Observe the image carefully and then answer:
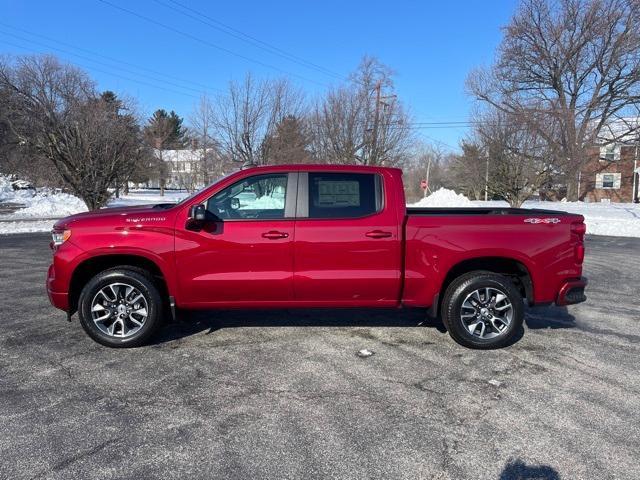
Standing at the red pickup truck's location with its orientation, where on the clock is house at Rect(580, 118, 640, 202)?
The house is roughly at 4 o'clock from the red pickup truck.

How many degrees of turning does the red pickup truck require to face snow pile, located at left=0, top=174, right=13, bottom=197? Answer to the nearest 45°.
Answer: approximately 45° to its right

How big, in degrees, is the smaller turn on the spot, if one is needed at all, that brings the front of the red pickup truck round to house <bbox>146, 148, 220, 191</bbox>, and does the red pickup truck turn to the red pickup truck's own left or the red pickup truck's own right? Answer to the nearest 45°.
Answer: approximately 90° to the red pickup truck's own right

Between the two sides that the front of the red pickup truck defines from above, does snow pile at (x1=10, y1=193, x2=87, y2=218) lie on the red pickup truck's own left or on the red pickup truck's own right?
on the red pickup truck's own right

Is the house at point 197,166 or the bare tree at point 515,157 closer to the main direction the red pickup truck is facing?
the house

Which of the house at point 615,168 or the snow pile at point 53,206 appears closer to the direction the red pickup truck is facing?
the snow pile

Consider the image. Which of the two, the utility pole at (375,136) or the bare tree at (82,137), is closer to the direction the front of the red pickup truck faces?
the bare tree

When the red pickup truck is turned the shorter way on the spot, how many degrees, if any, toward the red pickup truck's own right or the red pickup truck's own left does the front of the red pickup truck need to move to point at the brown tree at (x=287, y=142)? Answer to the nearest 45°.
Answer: approximately 90° to the red pickup truck's own right

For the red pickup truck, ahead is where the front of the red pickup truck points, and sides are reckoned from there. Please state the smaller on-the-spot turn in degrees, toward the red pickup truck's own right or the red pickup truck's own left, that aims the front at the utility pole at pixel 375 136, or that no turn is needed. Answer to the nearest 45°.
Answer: approximately 90° to the red pickup truck's own right

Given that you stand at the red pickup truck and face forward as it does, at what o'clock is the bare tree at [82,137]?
The bare tree is roughly at 2 o'clock from the red pickup truck.

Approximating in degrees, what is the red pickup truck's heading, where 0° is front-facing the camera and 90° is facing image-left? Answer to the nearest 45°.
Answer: approximately 90°
